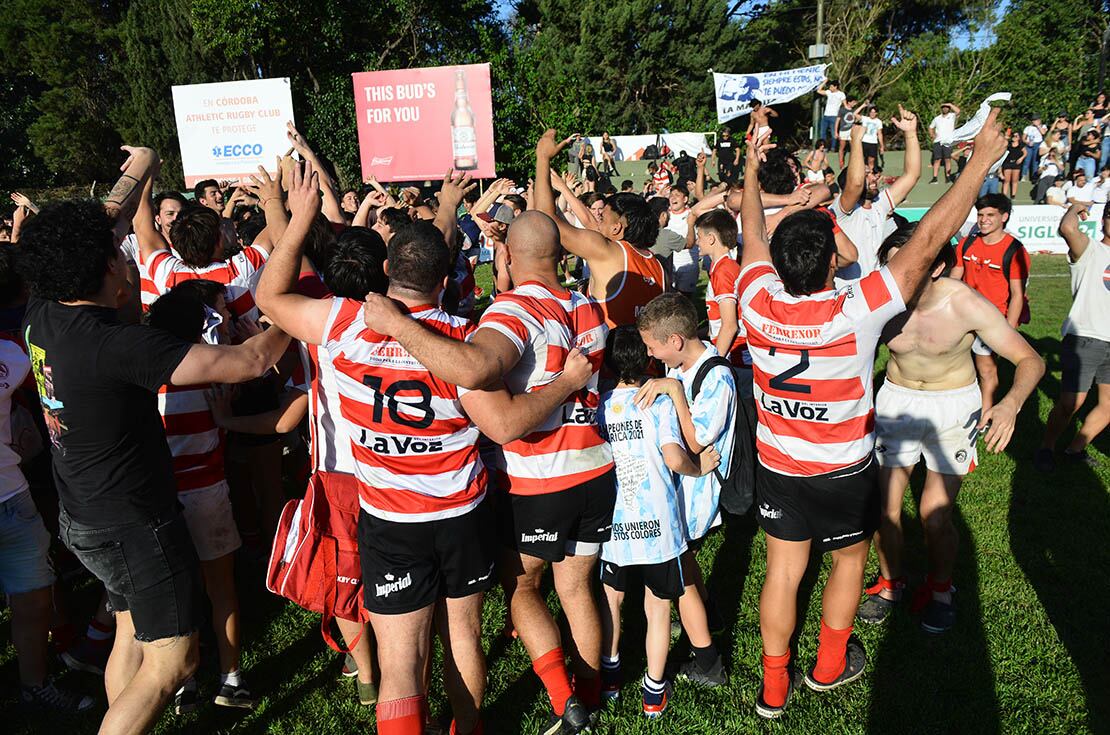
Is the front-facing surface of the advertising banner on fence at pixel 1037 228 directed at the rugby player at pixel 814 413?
yes

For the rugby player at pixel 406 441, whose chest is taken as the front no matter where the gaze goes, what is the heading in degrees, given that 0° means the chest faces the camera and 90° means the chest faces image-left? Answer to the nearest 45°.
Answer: approximately 180°

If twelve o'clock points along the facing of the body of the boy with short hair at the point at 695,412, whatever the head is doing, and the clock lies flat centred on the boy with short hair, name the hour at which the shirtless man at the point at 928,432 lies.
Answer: The shirtless man is roughly at 5 o'clock from the boy with short hair.

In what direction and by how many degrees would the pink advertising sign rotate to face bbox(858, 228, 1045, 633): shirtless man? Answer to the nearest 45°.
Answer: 0° — it already faces them

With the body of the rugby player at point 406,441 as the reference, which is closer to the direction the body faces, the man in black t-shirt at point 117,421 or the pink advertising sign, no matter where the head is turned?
the pink advertising sign

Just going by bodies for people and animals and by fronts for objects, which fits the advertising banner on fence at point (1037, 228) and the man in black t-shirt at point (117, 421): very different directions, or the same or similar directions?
very different directions

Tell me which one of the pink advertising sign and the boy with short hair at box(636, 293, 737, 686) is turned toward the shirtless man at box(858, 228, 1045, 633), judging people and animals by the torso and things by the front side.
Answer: the pink advertising sign

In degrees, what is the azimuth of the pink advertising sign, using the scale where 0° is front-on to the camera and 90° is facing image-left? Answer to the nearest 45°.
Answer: approximately 0°

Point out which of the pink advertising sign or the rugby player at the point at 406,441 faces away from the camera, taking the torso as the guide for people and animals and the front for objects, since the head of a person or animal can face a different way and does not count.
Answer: the rugby player

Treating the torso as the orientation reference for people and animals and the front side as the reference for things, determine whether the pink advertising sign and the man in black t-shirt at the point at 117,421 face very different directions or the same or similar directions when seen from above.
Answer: very different directions

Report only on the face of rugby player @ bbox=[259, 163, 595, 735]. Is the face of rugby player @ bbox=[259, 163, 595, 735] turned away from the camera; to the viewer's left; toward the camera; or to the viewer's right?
away from the camera

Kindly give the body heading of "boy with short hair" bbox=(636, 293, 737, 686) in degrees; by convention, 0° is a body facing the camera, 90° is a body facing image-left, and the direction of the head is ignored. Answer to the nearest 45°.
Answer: approximately 90°
